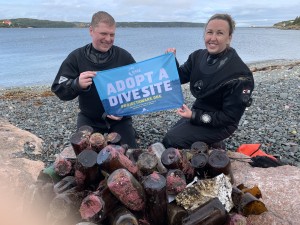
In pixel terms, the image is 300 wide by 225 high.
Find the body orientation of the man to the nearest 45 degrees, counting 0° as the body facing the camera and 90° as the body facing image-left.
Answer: approximately 0°

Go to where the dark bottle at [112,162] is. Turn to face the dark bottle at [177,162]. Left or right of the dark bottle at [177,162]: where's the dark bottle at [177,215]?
right

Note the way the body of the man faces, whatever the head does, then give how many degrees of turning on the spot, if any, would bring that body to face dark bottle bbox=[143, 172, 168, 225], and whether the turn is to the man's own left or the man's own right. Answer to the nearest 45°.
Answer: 0° — they already face it

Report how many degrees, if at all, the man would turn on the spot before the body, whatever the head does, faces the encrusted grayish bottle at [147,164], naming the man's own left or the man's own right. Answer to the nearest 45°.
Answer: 0° — they already face it

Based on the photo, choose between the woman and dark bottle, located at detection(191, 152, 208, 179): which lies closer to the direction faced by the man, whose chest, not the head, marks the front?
the dark bottle

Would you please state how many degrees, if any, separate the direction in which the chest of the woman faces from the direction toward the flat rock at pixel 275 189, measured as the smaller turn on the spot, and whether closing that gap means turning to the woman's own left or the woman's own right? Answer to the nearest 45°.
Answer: approximately 90° to the woman's own left

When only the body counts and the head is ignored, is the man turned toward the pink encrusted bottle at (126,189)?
yes

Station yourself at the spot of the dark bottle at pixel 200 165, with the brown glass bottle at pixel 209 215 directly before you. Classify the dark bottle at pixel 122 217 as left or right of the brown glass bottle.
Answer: right

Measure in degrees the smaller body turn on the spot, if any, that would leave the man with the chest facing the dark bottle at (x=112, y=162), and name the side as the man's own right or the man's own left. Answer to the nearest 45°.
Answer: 0° — they already face it

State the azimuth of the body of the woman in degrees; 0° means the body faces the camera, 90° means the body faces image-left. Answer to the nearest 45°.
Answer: approximately 45°

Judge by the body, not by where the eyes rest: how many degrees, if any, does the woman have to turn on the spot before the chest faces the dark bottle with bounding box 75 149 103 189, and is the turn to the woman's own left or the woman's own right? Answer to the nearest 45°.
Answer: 0° — they already face it

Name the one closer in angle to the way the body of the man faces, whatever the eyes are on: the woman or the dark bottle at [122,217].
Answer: the dark bottle

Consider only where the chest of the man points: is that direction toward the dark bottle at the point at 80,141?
yes
